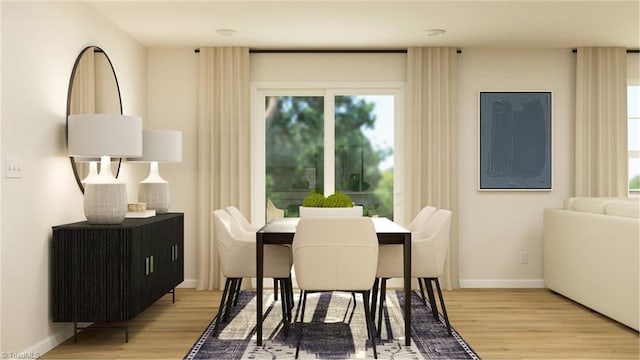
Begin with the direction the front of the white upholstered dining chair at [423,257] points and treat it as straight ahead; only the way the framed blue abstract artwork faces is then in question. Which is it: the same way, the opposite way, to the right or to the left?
to the left

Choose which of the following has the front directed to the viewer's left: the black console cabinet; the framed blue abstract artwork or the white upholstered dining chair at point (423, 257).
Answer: the white upholstered dining chair

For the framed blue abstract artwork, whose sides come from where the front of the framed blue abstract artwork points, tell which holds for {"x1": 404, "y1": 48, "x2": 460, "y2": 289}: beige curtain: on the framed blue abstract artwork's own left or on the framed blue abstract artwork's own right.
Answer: on the framed blue abstract artwork's own right

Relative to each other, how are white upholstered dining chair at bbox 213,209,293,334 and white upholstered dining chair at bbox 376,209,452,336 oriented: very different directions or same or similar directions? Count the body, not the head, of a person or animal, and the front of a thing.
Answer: very different directions

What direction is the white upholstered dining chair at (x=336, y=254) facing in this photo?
away from the camera

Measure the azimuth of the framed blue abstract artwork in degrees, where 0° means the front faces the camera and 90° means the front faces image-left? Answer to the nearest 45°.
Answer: approximately 0°

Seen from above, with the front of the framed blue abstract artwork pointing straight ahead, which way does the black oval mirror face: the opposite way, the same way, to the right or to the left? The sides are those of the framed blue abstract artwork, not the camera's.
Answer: to the left

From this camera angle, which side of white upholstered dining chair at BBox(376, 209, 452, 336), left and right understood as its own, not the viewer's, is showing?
left

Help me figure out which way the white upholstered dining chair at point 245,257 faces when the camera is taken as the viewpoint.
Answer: facing to the right of the viewer

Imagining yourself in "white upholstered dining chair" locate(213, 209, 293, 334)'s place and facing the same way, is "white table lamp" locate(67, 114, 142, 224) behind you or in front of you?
behind
